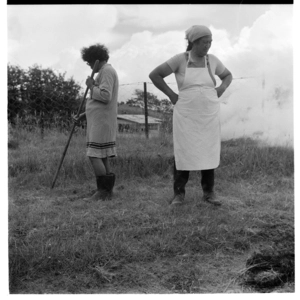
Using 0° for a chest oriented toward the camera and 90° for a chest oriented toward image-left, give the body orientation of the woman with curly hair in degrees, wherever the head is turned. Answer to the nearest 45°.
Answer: approximately 90°

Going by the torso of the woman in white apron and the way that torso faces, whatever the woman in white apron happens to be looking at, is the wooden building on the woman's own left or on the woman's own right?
on the woman's own right

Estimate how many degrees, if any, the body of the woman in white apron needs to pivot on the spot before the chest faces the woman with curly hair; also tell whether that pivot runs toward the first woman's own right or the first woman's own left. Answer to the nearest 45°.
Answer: approximately 90° to the first woman's own right

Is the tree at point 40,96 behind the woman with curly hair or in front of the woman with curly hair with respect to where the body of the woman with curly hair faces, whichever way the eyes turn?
in front

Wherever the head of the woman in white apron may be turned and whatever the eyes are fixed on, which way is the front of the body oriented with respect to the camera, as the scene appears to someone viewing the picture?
toward the camera

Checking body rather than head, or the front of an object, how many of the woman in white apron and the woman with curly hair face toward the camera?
1

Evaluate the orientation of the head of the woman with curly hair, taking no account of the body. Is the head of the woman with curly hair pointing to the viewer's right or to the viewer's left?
to the viewer's left

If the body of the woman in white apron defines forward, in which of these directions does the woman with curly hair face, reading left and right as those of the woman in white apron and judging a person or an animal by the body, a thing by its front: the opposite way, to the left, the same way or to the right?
to the right
